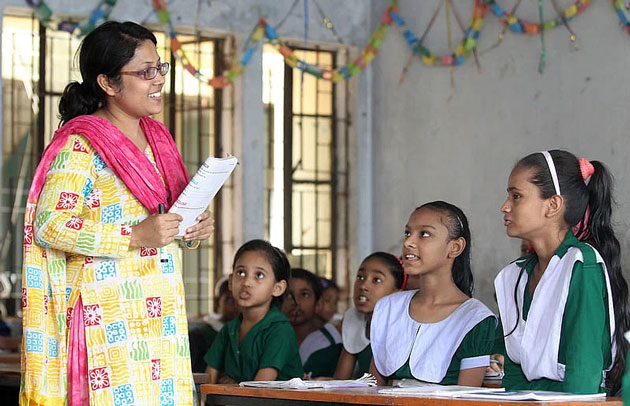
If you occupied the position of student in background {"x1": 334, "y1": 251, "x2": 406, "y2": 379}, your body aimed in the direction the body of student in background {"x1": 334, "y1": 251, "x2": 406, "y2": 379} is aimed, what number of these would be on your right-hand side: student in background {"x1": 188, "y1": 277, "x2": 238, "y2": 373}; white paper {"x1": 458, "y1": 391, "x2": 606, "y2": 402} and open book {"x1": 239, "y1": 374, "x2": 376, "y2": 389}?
1

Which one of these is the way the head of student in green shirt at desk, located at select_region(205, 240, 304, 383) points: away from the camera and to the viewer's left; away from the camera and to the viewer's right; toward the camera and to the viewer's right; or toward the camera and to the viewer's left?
toward the camera and to the viewer's left

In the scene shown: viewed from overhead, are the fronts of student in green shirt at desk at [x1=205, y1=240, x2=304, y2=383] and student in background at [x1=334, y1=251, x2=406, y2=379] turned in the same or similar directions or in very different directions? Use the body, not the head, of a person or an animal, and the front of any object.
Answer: same or similar directions

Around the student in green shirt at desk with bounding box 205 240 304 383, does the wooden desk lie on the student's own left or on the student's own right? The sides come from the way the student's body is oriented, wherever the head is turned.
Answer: on the student's own left

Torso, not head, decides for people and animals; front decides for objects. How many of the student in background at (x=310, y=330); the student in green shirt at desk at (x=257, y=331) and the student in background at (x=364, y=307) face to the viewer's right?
0

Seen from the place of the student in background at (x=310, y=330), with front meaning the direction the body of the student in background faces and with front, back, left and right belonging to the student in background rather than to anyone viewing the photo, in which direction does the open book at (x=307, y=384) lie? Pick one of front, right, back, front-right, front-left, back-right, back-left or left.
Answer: front-left

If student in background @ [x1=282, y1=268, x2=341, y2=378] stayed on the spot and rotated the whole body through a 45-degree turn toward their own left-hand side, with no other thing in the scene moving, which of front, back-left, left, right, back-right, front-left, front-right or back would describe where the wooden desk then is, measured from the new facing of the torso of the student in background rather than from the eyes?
front

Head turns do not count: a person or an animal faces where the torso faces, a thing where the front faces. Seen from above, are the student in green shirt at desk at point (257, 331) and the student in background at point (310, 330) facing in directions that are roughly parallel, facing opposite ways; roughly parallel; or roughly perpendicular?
roughly parallel

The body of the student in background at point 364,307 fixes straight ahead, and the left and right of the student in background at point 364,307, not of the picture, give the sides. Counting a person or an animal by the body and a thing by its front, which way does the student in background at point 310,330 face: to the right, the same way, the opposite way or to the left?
the same way

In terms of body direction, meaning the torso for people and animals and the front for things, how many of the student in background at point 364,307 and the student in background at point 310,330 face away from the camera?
0

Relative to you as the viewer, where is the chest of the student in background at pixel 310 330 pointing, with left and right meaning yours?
facing the viewer and to the left of the viewer

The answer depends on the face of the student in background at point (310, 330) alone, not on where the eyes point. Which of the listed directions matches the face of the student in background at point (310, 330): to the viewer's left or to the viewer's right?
to the viewer's left

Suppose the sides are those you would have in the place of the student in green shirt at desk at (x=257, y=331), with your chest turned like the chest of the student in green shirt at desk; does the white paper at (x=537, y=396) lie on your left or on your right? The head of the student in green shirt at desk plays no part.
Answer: on your left

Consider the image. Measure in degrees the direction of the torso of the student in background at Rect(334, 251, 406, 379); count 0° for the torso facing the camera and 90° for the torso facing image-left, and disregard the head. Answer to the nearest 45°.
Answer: approximately 45°

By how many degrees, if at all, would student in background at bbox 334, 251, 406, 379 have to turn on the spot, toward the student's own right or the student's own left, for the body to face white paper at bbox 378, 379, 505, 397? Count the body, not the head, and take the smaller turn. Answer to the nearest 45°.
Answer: approximately 45° to the student's own left
